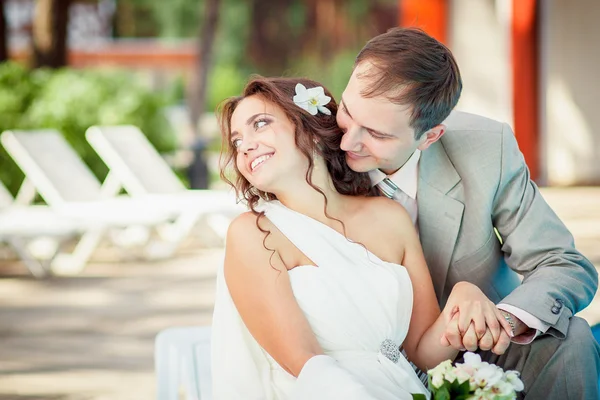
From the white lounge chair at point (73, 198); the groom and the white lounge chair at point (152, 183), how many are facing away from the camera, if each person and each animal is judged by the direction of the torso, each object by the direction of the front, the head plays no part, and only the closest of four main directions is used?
0

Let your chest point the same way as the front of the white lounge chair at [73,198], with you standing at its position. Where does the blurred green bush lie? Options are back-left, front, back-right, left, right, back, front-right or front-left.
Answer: back-left

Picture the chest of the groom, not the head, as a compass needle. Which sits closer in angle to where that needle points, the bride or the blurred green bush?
the bride

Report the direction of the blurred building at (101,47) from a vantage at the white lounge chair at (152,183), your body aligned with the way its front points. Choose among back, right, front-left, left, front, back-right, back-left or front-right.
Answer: back-left

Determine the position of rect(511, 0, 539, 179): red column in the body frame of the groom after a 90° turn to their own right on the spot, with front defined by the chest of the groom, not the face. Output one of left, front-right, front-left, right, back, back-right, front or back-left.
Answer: front-right

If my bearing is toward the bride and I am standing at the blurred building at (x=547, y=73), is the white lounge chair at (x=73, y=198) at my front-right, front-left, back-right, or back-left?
front-right

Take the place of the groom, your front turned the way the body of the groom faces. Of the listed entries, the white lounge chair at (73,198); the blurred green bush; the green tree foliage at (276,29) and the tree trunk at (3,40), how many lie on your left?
0

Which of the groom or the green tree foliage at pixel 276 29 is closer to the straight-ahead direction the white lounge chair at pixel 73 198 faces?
the groom

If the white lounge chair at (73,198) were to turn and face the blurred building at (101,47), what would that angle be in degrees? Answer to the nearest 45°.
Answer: approximately 135° to its left

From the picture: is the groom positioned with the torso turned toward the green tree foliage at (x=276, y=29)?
no

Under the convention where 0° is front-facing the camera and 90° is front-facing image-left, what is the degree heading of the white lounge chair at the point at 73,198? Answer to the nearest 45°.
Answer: approximately 315°

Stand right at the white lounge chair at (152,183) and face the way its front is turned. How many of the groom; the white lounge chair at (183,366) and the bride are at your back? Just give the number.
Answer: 0

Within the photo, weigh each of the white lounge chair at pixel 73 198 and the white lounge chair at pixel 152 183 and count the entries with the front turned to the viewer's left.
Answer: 0

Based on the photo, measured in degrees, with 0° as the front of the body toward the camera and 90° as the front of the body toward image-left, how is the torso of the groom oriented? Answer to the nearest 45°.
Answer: approximately 45°

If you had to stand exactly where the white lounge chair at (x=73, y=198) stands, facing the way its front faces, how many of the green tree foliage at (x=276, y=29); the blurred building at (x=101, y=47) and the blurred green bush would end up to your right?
0

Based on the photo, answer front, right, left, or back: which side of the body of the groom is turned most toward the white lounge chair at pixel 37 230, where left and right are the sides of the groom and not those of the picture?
right

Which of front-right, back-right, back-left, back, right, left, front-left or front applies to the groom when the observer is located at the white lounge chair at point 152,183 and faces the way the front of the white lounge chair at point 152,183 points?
front-right

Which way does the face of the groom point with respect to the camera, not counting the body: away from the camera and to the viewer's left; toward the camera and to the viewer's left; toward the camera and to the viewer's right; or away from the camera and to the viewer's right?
toward the camera and to the viewer's left

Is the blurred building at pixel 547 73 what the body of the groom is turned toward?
no
